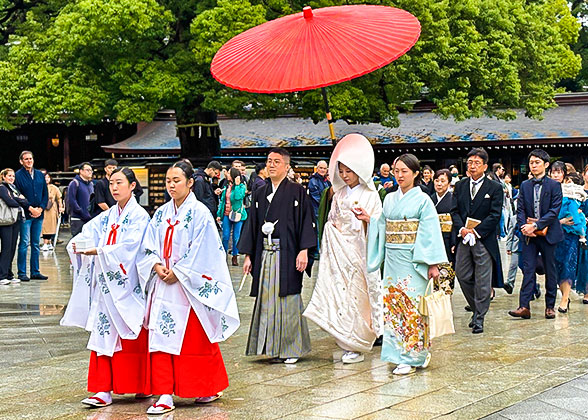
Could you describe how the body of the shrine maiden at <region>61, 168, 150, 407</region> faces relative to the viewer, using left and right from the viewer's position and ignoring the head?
facing the viewer and to the left of the viewer

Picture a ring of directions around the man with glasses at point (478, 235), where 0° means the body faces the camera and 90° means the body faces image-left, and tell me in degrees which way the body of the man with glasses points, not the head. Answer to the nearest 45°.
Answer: approximately 45°

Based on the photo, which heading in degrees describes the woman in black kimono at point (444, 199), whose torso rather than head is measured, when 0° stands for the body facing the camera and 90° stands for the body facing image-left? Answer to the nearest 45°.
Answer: approximately 45°

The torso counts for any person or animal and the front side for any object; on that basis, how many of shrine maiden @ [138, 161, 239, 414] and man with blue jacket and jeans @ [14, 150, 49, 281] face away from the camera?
0

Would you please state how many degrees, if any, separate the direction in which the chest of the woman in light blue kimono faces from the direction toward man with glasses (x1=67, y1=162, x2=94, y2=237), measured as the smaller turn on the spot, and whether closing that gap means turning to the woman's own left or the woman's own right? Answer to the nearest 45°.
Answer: approximately 90° to the woman's own right

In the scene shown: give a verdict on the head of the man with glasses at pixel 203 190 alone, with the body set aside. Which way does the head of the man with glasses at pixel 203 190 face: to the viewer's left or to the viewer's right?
to the viewer's right

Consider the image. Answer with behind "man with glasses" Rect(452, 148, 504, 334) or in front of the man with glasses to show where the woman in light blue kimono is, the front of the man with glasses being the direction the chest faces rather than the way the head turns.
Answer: in front

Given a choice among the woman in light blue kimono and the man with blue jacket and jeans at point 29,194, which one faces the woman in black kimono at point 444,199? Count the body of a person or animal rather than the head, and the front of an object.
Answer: the man with blue jacket and jeans

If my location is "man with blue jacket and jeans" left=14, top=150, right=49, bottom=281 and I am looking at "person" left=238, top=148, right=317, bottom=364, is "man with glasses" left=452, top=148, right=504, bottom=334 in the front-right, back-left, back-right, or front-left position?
front-left

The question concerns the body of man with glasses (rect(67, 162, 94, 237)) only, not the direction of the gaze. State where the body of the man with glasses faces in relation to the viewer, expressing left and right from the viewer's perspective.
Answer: facing the viewer and to the right of the viewer

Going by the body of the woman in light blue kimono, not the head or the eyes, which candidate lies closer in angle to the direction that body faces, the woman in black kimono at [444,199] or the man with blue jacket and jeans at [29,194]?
the man with blue jacket and jeans

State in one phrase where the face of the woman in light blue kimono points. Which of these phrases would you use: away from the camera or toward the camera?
toward the camera

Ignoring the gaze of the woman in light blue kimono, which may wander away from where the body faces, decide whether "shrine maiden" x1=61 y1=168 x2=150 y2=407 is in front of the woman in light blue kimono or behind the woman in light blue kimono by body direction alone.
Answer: in front

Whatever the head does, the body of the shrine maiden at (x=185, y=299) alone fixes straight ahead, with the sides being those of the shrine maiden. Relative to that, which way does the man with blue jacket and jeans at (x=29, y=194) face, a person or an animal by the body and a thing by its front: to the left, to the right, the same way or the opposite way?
to the left

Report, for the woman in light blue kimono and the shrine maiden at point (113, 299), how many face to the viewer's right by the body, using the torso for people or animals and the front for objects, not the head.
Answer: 0

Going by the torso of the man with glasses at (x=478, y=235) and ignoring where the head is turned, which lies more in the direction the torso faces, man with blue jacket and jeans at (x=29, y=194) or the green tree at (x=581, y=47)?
the man with blue jacket and jeans
